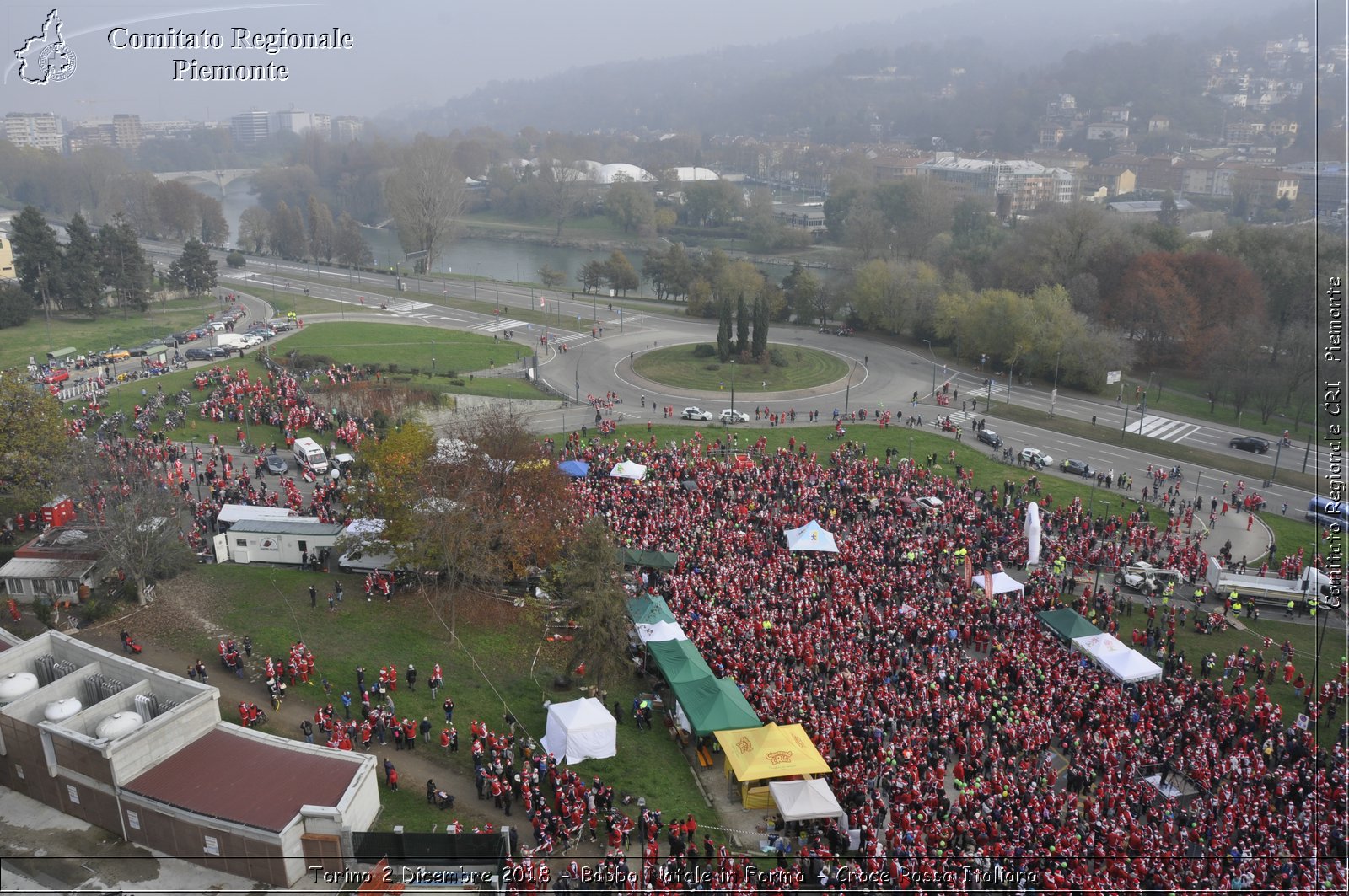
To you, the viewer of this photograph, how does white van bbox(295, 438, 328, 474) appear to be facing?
facing the viewer and to the right of the viewer

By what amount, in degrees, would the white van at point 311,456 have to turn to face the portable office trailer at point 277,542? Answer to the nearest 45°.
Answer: approximately 45° to its right

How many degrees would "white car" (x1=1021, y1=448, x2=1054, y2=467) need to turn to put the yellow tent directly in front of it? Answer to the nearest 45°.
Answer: approximately 45° to its right

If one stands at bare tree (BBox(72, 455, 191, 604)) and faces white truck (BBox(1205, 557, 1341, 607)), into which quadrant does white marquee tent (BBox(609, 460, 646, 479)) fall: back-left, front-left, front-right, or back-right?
front-left

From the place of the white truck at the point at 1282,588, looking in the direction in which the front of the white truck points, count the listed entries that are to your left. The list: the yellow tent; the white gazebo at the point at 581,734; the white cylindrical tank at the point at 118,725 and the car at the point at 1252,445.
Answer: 1

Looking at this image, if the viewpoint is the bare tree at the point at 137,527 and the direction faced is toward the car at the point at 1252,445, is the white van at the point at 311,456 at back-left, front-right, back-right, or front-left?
front-left

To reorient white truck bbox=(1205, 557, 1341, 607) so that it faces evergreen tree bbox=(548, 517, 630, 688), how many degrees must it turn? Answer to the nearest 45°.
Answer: approximately 135° to its right

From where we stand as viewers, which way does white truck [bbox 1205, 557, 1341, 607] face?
facing to the right of the viewer
